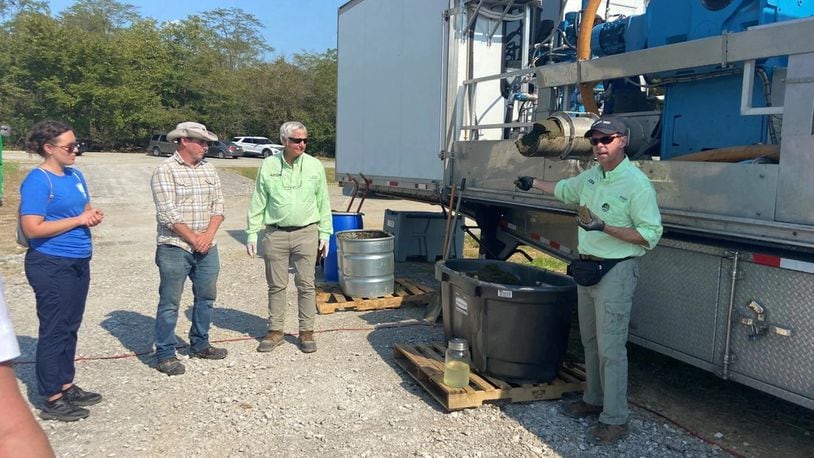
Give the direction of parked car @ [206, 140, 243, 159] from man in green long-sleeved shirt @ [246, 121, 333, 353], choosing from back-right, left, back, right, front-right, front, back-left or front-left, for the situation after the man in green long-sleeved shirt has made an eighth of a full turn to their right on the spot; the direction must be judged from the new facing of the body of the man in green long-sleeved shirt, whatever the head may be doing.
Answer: back-right

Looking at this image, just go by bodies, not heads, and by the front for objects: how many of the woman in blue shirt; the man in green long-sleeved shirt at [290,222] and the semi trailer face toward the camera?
1

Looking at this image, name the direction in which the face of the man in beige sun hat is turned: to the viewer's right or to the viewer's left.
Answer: to the viewer's right

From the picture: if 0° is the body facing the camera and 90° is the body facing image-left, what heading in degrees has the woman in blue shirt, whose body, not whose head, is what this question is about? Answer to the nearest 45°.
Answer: approximately 270°

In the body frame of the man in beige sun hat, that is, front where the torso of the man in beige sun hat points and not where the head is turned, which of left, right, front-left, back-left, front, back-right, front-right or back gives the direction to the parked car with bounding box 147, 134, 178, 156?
back-left

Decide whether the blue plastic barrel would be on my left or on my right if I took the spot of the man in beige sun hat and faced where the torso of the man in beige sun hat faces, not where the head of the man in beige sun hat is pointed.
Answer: on my left

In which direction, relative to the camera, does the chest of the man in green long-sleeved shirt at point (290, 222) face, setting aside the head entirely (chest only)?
toward the camera

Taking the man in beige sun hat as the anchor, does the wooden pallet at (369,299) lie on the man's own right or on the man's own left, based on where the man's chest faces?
on the man's own left

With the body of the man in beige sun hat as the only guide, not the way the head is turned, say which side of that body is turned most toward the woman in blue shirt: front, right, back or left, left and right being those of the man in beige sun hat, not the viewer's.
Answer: right

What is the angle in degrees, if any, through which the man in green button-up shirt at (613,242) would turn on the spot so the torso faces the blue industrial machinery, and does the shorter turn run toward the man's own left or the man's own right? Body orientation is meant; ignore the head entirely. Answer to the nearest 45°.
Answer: approximately 180°
